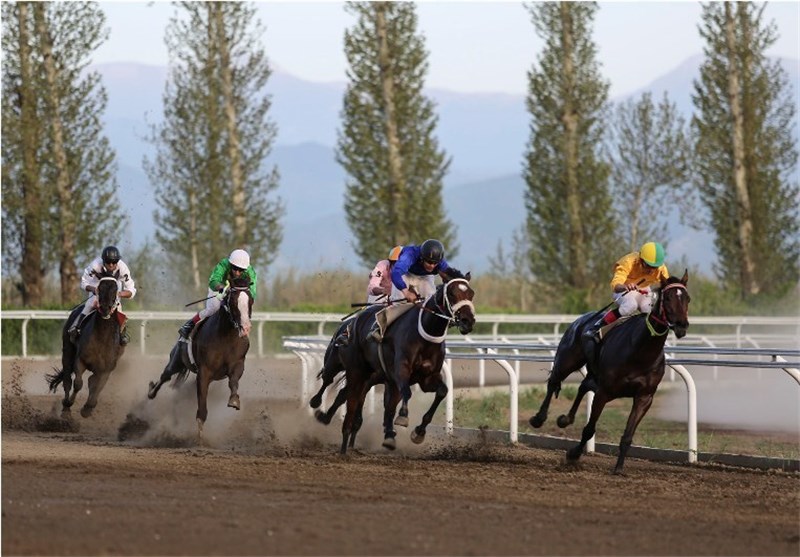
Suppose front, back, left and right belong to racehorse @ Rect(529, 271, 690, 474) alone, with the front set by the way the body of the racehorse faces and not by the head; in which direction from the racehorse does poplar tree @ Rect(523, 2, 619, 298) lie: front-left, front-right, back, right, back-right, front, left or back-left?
back-left

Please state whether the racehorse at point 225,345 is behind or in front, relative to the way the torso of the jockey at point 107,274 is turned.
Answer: in front

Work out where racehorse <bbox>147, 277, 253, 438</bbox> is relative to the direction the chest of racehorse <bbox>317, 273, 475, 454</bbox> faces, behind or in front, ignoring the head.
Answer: behind

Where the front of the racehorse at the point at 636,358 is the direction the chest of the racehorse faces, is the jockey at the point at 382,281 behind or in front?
behind

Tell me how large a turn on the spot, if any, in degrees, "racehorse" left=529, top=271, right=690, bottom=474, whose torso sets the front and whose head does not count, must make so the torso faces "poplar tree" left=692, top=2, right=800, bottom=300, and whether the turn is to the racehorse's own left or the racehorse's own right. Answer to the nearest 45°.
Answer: approximately 135° to the racehorse's own left

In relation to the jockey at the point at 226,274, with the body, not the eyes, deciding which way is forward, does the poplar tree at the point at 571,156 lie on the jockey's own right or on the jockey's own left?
on the jockey's own left

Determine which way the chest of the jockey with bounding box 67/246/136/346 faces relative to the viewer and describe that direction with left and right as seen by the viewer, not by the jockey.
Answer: facing the viewer

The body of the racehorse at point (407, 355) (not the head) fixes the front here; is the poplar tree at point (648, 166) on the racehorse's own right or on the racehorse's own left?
on the racehorse's own left

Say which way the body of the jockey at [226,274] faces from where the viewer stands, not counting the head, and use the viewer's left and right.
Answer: facing the viewer and to the right of the viewer

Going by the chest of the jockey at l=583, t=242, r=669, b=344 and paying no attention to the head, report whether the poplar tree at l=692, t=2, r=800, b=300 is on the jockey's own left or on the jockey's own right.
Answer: on the jockey's own left

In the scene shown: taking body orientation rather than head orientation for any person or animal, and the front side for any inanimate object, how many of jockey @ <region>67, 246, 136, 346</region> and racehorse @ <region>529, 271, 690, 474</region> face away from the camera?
0
